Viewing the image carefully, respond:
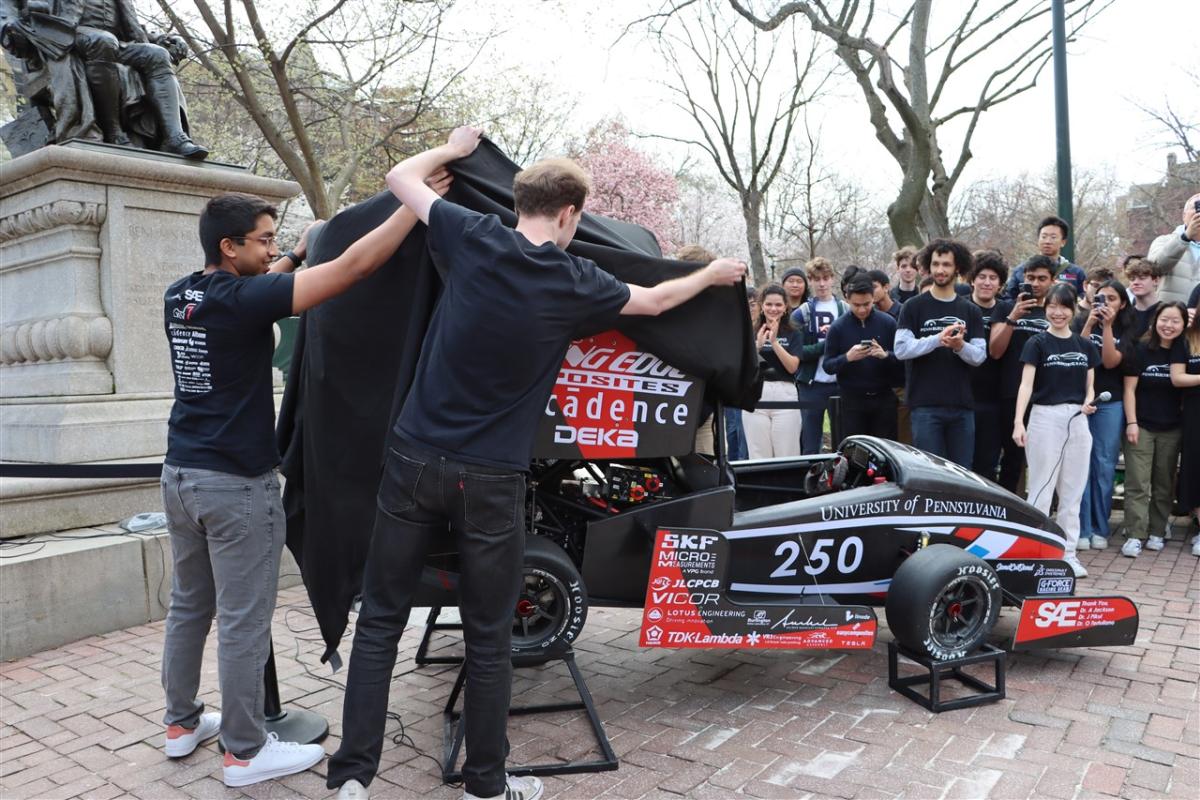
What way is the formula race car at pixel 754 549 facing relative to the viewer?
to the viewer's right

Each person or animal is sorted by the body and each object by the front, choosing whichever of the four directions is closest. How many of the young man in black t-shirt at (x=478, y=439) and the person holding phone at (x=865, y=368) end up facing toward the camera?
1

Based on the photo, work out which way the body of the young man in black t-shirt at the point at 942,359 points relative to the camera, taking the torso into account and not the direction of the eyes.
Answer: toward the camera

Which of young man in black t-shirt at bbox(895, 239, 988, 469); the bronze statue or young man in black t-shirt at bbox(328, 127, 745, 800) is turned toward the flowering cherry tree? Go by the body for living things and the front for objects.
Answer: young man in black t-shirt at bbox(328, 127, 745, 800)

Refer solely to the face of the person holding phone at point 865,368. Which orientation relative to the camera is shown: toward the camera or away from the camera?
toward the camera

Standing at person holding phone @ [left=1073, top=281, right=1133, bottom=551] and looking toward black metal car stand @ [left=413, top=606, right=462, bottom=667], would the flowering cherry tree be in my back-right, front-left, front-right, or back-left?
back-right

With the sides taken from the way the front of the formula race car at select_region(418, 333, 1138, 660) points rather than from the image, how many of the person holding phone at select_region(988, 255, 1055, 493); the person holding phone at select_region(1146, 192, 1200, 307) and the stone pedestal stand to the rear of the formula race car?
1

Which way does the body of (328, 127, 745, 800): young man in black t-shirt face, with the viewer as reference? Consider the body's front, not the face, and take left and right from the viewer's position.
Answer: facing away from the viewer

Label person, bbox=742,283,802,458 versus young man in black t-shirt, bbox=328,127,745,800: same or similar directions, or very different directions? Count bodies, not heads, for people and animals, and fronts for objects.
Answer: very different directions

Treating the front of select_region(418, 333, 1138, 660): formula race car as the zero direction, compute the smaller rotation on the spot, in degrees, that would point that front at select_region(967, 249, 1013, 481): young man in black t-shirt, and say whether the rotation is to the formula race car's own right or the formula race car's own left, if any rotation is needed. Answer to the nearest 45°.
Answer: approximately 45° to the formula race car's own left

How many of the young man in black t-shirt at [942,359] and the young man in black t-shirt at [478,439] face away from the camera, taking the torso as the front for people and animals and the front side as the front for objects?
1

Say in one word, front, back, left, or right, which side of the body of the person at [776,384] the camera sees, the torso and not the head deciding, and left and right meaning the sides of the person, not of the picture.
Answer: front

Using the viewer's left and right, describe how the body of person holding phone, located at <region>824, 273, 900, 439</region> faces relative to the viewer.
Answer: facing the viewer
